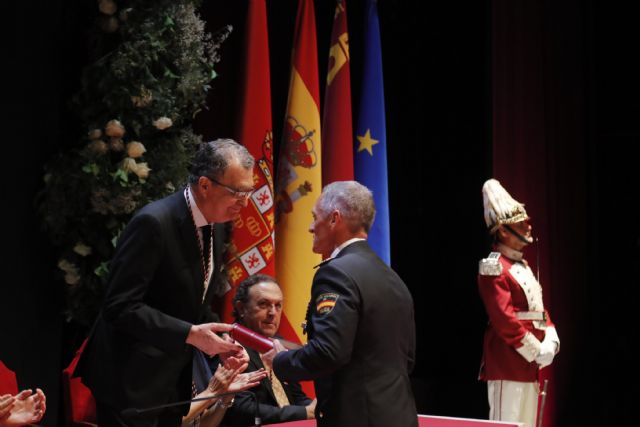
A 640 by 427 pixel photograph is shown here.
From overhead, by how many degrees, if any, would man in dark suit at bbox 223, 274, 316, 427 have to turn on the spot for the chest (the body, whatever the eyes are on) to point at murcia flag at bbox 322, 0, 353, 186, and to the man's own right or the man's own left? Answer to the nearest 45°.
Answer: approximately 135° to the man's own left

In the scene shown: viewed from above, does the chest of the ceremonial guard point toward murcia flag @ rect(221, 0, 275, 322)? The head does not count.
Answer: no

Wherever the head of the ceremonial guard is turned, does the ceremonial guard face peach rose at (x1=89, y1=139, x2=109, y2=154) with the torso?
no

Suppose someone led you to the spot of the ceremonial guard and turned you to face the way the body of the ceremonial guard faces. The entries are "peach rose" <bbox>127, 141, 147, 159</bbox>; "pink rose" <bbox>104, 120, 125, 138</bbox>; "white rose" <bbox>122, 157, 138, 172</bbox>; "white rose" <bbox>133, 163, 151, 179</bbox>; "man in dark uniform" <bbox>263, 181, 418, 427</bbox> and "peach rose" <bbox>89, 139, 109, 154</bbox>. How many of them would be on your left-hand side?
0

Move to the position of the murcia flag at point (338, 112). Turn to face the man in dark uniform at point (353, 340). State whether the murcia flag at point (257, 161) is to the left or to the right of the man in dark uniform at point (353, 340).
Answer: right

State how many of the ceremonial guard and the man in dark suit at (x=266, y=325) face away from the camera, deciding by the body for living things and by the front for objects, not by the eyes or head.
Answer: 0

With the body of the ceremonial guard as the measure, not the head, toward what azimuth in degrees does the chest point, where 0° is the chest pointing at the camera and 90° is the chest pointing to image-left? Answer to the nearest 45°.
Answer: approximately 315°

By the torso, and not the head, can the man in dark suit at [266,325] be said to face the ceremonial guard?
no

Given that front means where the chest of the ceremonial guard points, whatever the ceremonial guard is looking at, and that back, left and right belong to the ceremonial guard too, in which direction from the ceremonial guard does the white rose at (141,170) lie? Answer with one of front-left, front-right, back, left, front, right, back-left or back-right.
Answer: right

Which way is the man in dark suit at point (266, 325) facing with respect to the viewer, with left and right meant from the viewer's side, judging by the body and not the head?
facing the viewer and to the right of the viewer

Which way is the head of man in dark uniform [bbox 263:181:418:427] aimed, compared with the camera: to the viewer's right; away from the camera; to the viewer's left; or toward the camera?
to the viewer's left

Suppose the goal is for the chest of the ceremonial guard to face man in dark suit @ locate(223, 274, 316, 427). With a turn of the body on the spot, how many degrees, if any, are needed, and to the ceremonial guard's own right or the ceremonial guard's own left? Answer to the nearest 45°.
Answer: approximately 90° to the ceremonial guard's own right

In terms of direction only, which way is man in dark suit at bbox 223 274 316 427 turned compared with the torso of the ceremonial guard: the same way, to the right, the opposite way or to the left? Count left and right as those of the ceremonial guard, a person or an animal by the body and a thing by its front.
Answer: the same way

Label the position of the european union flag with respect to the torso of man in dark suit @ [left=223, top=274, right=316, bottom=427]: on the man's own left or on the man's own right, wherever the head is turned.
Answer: on the man's own left
